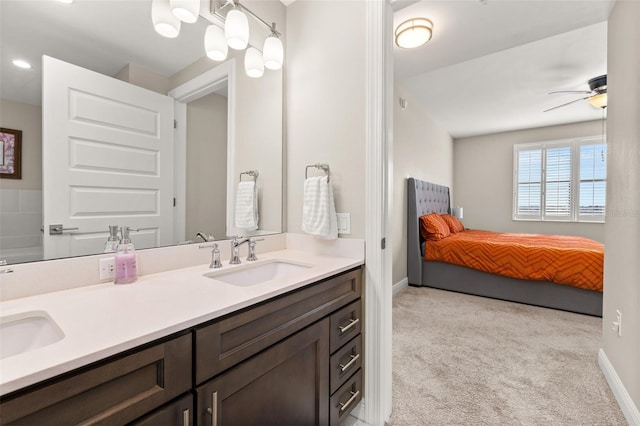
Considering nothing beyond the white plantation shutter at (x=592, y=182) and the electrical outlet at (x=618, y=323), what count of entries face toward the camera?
1

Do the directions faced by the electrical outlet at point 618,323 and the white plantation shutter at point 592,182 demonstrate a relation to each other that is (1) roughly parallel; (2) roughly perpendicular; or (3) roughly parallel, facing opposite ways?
roughly perpendicular

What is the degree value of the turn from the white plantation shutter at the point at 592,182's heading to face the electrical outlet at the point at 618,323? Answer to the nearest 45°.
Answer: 0° — it already faces it

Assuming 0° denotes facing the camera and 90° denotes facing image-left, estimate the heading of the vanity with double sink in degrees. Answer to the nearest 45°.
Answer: approximately 315°

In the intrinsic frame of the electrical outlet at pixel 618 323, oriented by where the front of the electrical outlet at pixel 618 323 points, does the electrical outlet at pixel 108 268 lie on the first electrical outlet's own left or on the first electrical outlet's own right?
on the first electrical outlet's own left

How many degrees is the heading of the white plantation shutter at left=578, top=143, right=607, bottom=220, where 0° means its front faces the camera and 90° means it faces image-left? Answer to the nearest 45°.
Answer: approximately 0°

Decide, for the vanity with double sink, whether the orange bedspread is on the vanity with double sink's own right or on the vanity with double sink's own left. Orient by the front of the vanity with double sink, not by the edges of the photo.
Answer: on the vanity with double sink's own left

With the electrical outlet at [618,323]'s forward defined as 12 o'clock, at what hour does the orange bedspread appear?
The orange bedspread is roughly at 2 o'clock from the electrical outlet.

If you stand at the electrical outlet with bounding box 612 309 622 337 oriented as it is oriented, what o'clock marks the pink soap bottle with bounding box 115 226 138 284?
The pink soap bottle is roughly at 10 o'clock from the electrical outlet.

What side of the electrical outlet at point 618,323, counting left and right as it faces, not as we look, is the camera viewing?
left

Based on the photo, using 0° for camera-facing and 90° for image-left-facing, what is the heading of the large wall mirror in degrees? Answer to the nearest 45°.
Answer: approximately 315°
